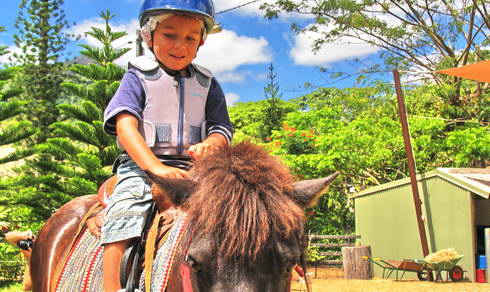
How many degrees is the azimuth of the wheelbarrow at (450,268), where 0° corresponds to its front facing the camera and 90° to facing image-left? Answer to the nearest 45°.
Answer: approximately 270°

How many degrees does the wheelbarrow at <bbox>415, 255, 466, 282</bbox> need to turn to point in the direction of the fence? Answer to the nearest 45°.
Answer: approximately 135° to its left

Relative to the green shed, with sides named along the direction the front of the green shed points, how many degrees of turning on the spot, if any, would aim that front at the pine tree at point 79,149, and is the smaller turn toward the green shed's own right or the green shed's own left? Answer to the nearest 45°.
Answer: approximately 135° to the green shed's own right

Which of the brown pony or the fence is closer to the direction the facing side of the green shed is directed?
the brown pony

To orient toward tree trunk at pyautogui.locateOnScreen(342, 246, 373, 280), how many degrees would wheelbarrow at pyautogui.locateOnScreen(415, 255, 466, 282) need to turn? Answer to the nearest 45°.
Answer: approximately 135° to its left

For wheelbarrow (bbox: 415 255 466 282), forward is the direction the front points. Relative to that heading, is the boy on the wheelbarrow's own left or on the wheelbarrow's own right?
on the wheelbarrow's own right

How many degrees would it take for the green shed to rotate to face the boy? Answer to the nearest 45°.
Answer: approximately 45° to its right

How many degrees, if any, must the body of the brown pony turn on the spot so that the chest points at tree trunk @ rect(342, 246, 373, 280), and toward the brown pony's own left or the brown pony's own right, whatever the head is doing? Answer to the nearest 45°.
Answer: approximately 135° to the brown pony's own left

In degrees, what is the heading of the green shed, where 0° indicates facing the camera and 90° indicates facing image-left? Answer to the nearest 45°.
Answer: approximately 315°
